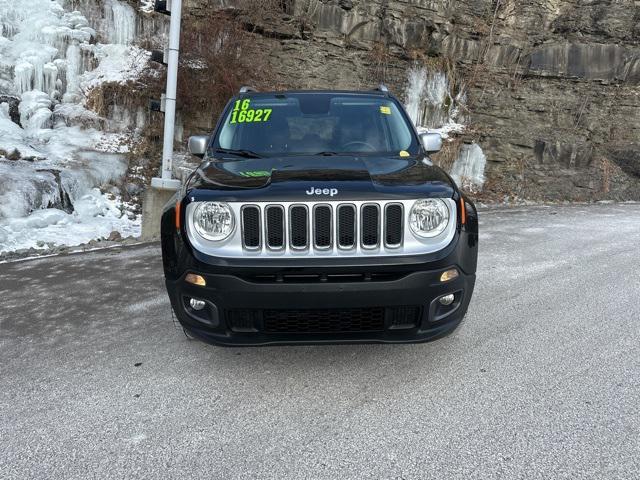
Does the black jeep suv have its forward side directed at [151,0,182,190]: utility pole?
no

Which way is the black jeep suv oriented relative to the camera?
toward the camera
